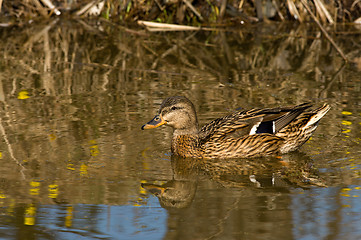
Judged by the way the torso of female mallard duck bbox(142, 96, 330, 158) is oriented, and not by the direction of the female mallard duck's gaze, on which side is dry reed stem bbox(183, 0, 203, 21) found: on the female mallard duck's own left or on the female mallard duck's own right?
on the female mallard duck's own right

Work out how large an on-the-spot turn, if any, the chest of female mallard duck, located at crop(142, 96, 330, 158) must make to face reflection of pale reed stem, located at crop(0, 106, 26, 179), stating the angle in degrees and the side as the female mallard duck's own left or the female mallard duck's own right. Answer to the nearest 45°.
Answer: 0° — it already faces it

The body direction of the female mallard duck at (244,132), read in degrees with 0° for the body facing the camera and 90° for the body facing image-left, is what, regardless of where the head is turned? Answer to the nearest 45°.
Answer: approximately 90°

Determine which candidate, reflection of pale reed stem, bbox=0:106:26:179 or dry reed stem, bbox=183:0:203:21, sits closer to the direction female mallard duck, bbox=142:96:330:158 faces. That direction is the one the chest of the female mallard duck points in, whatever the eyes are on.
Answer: the reflection of pale reed stem

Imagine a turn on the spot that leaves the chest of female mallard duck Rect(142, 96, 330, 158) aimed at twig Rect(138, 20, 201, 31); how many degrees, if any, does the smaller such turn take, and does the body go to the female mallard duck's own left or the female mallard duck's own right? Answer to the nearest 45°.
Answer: approximately 90° to the female mallard duck's own right
